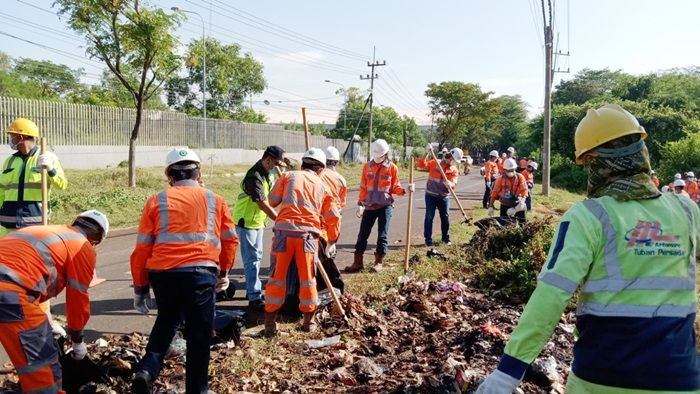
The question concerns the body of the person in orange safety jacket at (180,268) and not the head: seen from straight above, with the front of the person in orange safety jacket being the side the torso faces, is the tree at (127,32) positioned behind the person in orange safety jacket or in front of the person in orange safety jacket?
in front

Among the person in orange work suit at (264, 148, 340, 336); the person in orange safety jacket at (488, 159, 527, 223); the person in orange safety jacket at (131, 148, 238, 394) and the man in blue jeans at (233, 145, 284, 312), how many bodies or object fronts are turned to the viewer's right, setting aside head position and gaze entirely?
1

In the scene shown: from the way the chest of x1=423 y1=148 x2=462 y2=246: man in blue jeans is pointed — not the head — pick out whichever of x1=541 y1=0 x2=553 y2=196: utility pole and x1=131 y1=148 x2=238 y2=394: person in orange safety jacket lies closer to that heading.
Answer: the person in orange safety jacket

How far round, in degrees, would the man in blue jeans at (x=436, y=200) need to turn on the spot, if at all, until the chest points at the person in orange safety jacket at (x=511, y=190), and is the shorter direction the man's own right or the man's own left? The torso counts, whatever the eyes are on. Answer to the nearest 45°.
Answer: approximately 45° to the man's own left

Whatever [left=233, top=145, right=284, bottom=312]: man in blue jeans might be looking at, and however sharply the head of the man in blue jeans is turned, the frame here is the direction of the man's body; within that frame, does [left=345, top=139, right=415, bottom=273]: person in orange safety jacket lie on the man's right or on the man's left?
on the man's left

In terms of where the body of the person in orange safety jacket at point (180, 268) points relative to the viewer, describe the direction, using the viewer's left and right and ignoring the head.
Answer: facing away from the viewer

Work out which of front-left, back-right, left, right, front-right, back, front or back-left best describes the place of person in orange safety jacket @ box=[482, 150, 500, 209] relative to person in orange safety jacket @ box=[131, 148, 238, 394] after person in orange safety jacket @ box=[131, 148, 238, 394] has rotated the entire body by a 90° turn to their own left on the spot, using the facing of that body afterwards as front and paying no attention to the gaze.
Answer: back-right

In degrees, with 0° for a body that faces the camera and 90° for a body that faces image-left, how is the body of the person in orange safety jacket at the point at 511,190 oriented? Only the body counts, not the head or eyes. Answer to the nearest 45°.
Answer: approximately 0°

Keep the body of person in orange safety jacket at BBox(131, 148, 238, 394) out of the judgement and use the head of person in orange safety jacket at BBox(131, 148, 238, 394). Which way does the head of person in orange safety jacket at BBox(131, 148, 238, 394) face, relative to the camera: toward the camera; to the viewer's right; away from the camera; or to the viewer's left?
away from the camera

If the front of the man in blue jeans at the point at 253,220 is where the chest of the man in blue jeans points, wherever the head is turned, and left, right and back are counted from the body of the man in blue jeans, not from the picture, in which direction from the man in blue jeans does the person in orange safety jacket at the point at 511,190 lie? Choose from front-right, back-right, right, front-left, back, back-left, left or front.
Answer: front-left

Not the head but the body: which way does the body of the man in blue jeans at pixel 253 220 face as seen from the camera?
to the viewer's right

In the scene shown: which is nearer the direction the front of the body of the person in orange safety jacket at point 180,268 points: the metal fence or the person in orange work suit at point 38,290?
the metal fence

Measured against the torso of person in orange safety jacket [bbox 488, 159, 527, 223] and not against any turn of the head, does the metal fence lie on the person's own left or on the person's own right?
on the person's own right

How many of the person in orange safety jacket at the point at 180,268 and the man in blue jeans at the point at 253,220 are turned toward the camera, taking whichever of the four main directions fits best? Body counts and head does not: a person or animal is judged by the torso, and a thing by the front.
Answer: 0

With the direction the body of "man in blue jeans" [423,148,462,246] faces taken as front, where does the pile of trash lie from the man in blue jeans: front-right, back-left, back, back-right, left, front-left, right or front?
front-right

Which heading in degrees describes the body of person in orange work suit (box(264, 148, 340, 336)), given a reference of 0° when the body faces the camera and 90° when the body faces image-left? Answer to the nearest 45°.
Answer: approximately 180°
